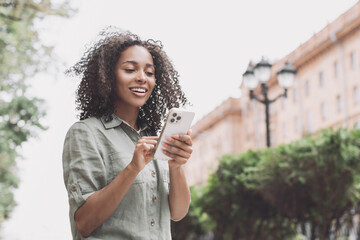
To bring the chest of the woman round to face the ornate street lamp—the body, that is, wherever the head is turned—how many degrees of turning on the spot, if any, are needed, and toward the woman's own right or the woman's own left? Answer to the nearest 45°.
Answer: approximately 135° to the woman's own left

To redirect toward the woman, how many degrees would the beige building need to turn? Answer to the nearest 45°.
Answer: approximately 45° to its left

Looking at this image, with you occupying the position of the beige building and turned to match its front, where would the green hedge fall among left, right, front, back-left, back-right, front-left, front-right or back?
front-left

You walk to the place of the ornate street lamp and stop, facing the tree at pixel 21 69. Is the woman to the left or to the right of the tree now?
left

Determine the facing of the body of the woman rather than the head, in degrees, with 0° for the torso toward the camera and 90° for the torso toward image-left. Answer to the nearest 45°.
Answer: approximately 315°

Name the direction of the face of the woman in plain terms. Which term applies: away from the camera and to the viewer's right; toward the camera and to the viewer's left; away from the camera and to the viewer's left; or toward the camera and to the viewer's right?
toward the camera and to the viewer's right

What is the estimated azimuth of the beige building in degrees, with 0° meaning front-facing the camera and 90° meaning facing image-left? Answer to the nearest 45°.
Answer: approximately 45°

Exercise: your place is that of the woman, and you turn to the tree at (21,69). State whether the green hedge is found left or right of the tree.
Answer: right

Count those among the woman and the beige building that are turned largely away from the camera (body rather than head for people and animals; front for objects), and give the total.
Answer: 0

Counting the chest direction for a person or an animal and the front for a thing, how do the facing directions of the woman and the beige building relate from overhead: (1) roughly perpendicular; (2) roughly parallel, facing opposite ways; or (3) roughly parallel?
roughly perpendicular

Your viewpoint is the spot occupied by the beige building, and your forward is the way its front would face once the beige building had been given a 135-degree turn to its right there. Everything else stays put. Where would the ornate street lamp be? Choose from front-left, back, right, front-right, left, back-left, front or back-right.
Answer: back
